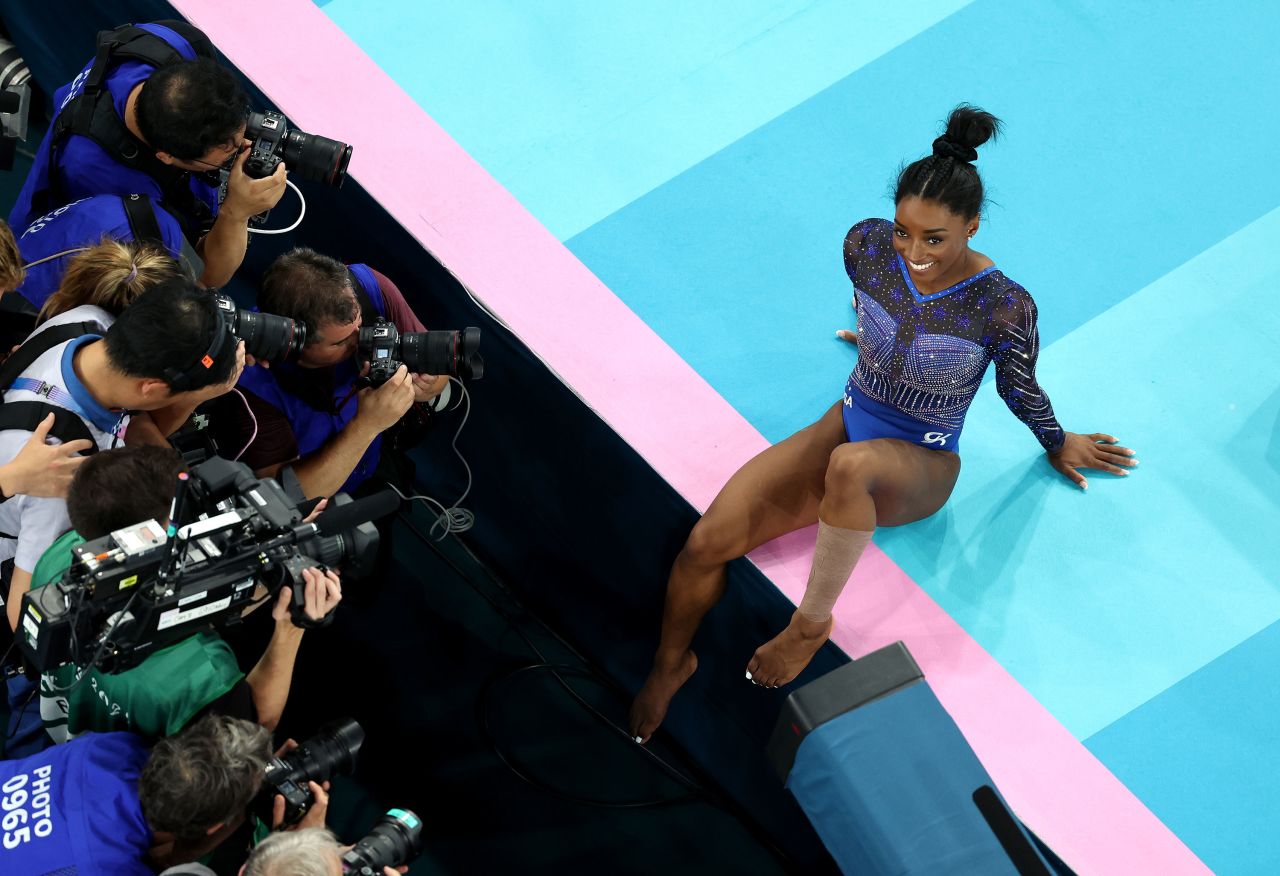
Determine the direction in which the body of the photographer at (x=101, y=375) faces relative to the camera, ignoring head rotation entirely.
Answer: to the viewer's right

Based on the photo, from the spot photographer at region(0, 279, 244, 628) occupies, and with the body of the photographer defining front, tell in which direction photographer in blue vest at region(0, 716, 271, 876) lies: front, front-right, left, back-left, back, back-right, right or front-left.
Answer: right

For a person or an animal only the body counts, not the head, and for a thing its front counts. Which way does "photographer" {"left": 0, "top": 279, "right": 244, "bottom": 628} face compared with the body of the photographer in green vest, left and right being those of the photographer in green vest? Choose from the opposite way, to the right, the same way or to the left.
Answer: the same way

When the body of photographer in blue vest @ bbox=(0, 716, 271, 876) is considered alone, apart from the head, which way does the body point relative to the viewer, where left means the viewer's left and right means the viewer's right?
facing to the right of the viewer

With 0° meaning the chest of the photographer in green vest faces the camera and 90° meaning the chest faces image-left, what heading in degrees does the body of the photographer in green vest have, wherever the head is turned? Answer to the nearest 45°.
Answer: approximately 270°

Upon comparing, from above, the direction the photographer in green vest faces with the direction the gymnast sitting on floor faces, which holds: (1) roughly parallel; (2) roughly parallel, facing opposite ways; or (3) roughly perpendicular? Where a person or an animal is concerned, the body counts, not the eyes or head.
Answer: roughly parallel, facing opposite ways

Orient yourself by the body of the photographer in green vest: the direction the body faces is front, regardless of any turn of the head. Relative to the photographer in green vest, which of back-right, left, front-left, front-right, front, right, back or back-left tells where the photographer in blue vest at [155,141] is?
left

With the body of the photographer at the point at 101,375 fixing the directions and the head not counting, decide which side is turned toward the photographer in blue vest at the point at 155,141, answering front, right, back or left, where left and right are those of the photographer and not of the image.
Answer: left

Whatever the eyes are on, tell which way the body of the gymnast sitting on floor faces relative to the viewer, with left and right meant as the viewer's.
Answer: facing the viewer and to the left of the viewer

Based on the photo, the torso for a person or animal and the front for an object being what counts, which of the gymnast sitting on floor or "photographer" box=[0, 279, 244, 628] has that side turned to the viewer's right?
the photographer

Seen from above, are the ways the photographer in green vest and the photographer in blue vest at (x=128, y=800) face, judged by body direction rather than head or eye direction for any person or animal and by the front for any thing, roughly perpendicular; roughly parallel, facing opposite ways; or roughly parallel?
roughly parallel

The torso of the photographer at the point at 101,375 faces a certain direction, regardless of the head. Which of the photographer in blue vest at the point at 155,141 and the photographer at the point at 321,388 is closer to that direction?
the photographer

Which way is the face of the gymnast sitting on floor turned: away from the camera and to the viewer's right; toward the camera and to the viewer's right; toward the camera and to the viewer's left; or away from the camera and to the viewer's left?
toward the camera and to the viewer's left

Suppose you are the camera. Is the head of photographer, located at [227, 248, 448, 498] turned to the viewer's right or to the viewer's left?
to the viewer's right
